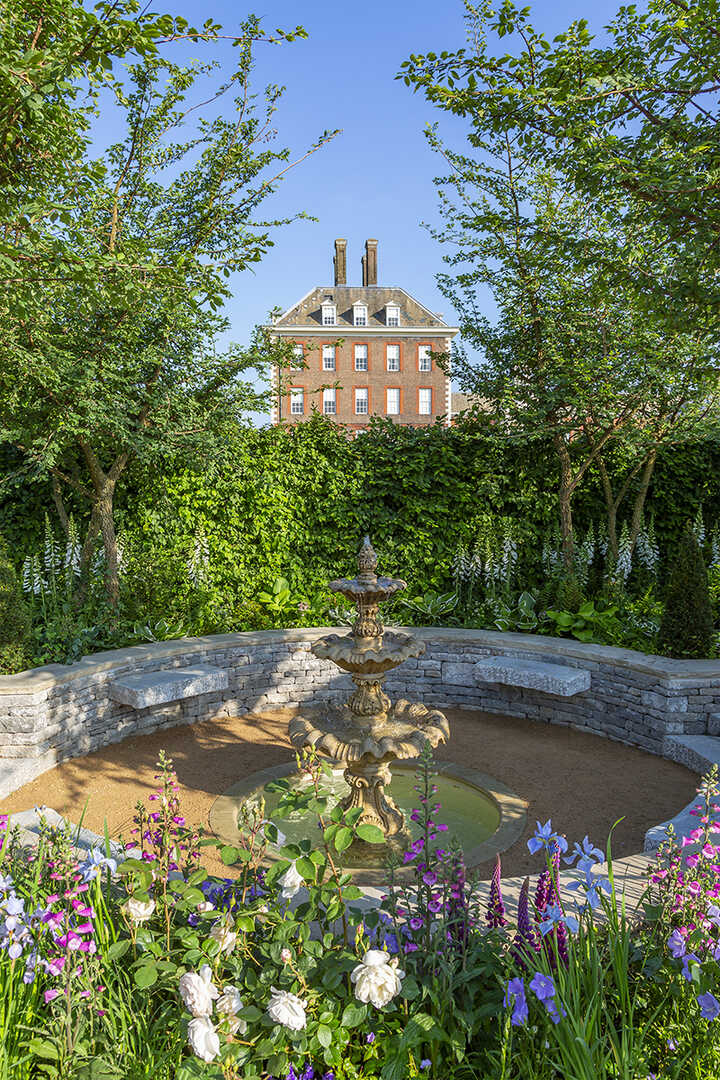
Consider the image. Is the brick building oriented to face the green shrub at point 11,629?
yes

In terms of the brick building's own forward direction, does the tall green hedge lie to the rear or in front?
in front

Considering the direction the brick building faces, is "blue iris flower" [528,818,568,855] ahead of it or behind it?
ahead

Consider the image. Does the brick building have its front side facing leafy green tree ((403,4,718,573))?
yes

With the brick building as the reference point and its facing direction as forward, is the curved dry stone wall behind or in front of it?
in front

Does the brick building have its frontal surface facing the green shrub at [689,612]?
yes

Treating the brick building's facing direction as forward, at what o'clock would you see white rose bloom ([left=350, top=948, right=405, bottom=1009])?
The white rose bloom is roughly at 12 o'clock from the brick building.

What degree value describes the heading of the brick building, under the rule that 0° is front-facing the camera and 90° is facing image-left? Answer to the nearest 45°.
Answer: approximately 0°

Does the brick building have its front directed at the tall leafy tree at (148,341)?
yes
